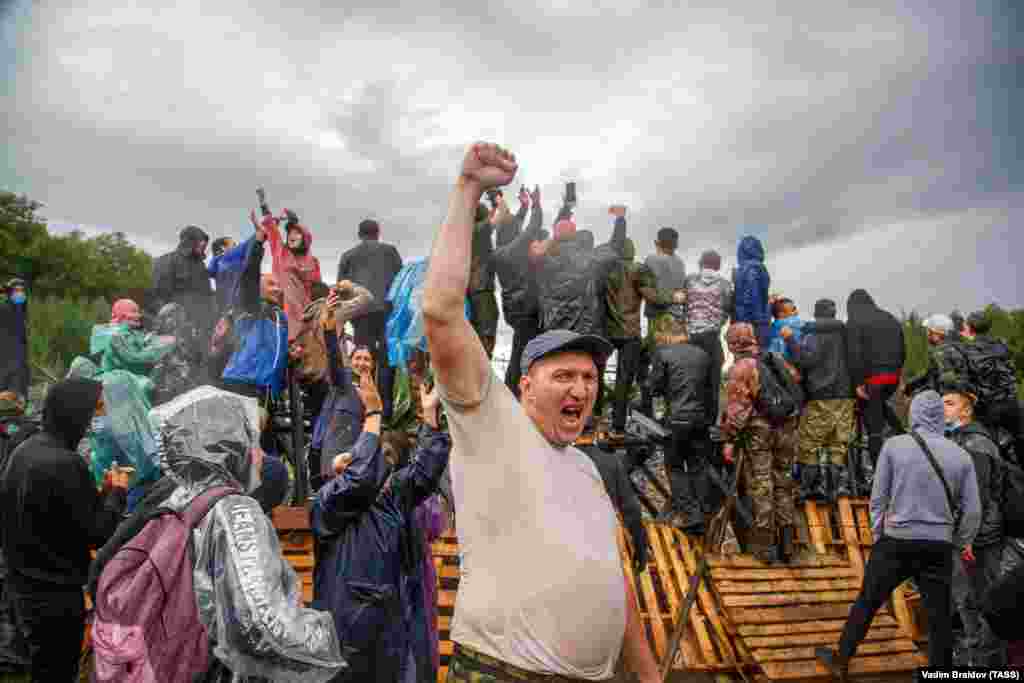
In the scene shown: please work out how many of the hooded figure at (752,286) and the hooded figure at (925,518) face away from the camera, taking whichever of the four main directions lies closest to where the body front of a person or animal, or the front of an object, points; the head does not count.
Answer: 2

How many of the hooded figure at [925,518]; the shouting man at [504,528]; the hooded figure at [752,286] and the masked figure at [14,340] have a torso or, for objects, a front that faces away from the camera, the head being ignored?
2

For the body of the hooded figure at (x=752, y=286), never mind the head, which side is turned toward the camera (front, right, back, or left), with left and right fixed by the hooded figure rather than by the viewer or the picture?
back

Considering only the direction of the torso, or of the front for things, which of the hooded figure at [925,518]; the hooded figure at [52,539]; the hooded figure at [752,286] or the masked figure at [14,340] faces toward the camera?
the masked figure at [14,340]

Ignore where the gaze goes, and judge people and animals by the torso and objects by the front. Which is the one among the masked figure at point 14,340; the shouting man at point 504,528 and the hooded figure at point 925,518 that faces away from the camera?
the hooded figure at point 925,518

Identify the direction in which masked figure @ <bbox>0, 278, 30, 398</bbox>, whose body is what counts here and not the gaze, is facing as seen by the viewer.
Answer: toward the camera

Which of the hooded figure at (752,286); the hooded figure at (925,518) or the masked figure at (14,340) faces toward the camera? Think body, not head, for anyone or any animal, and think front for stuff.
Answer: the masked figure at (14,340)

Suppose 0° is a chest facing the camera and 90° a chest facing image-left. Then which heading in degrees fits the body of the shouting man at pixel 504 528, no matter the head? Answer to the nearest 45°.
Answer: approximately 315°

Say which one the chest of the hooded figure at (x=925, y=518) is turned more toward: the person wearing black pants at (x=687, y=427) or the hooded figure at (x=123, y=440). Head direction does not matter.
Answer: the person wearing black pants

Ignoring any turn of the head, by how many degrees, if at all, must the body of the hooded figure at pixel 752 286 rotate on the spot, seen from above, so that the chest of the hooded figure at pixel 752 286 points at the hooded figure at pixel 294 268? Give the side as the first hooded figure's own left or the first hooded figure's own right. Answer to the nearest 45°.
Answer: approximately 135° to the first hooded figure's own left

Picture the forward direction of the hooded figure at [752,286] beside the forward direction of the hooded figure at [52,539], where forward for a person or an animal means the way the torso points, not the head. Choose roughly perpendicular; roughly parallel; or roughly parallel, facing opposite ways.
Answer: roughly parallel

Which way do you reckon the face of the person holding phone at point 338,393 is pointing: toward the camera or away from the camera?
toward the camera

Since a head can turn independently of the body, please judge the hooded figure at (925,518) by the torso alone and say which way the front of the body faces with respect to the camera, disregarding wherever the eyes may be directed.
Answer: away from the camera

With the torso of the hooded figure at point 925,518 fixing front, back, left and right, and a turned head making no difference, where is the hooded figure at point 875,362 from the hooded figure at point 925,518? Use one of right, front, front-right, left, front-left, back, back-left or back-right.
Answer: front

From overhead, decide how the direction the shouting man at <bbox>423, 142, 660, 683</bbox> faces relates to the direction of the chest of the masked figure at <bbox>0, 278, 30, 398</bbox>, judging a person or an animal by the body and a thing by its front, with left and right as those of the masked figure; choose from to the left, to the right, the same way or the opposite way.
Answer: the same way

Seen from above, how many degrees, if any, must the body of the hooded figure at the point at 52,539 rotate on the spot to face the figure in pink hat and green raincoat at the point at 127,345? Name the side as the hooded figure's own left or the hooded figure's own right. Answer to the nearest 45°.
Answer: approximately 45° to the hooded figure's own left
